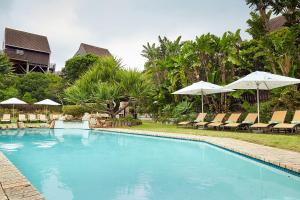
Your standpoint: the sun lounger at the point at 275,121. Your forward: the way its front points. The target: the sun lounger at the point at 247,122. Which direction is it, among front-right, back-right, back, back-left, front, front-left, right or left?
right

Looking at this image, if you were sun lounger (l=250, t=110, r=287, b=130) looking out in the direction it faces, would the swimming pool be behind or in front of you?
in front

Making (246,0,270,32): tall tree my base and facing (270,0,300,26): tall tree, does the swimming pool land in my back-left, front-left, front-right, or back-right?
back-right

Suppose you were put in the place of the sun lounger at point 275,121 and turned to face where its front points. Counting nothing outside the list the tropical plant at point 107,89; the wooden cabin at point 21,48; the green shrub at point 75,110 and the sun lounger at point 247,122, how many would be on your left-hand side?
0

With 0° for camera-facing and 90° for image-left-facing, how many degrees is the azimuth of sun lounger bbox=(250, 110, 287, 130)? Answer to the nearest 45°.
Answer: approximately 45°

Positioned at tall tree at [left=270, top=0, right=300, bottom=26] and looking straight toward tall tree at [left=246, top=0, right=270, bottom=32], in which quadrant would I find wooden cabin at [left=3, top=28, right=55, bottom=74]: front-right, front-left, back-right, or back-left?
front-right

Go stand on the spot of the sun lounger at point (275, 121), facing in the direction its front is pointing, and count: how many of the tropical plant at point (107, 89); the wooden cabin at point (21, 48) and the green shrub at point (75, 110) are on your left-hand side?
0

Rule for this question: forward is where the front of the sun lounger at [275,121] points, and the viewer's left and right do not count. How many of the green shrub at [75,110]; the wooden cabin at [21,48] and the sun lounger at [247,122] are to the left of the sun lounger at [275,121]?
0

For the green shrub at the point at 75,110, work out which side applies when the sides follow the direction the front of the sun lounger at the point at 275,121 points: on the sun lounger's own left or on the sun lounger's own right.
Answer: on the sun lounger's own right

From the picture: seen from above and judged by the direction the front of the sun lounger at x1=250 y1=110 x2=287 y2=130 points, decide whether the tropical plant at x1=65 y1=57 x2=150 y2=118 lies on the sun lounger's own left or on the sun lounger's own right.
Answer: on the sun lounger's own right
